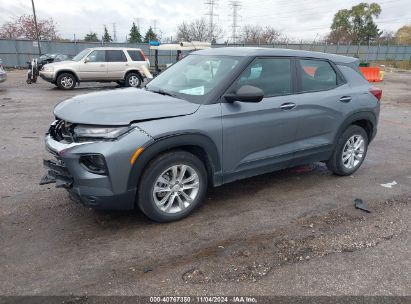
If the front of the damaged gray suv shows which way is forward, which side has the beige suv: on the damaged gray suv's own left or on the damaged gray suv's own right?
on the damaged gray suv's own right

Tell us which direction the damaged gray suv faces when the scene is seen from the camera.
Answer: facing the viewer and to the left of the viewer

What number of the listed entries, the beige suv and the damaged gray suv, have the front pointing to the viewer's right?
0

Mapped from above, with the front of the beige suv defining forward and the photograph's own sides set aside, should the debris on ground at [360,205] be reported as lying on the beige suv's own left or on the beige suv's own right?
on the beige suv's own left

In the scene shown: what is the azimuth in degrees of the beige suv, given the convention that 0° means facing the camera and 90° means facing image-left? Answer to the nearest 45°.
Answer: approximately 90°

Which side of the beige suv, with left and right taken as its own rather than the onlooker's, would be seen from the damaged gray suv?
left
